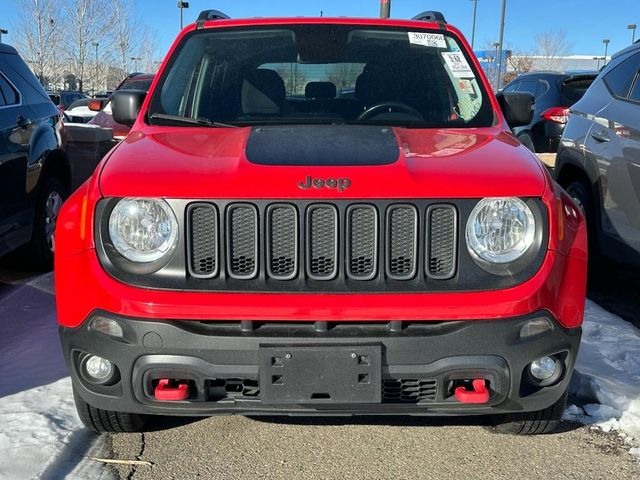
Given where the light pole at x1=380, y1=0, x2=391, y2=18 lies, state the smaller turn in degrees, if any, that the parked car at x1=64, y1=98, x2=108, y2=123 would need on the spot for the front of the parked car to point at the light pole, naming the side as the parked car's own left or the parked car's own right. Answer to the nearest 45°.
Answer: approximately 90° to the parked car's own left

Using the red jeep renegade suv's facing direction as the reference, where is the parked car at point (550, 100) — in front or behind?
behind

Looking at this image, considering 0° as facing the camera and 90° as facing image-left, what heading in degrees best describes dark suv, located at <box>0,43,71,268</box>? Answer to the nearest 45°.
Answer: approximately 45°

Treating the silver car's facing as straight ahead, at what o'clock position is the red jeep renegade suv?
The red jeep renegade suv is roughly at 2 o'clock from the silver car.

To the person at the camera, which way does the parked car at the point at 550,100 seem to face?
facing away from the viewer and to the left of the viewer

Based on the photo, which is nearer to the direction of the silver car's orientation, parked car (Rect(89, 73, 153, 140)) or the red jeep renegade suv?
the red jeep renegade suv

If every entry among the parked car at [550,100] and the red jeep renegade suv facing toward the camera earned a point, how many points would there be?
1

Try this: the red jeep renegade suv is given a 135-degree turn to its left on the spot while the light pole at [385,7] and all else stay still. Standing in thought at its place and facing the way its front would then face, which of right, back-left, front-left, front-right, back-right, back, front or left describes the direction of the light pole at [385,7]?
front-left

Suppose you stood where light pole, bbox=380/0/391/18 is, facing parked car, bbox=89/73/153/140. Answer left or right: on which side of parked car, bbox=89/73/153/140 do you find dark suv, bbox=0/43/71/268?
left

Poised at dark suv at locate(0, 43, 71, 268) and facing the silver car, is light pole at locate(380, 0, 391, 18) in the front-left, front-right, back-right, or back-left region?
front-left

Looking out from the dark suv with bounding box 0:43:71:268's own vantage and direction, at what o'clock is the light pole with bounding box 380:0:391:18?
The light pole is roughly at 6 o'clock from the dark suv.

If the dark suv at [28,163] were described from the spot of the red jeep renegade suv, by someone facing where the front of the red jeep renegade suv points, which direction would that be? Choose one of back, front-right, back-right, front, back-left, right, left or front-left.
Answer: back-right

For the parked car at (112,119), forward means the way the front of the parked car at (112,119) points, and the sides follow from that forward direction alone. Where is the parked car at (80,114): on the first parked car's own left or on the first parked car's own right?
on the first parked car's own right

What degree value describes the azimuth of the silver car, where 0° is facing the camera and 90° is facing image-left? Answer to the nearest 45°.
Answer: approximately 315°
